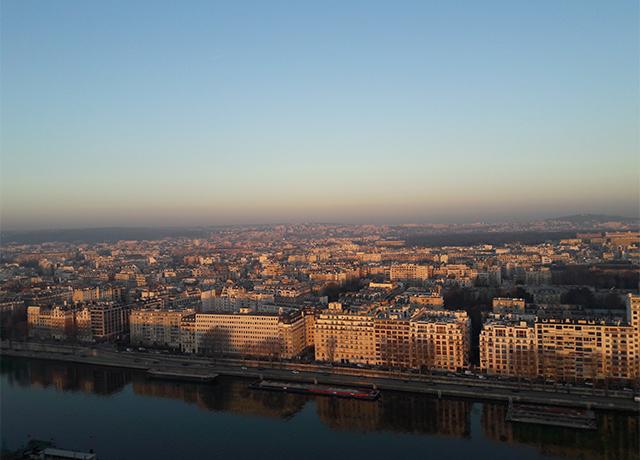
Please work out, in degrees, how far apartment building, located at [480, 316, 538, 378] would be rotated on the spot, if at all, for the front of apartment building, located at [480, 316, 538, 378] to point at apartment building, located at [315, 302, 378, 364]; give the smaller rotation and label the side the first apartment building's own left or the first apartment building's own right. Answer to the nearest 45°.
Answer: approximately 90° to the first apartment building's own right

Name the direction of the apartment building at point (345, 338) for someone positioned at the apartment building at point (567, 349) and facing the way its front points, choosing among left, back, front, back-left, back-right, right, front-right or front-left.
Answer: right

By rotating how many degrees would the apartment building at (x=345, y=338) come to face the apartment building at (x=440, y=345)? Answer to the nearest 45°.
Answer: approximately 45° to its left

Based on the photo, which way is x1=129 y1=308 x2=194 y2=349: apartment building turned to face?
toward the camera

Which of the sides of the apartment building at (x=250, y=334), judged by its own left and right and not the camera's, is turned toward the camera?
front

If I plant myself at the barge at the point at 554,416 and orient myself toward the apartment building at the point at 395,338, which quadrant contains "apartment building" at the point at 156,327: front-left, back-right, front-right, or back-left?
front-left

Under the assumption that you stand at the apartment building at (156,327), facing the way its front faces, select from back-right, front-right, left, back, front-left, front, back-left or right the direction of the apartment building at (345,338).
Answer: front-left

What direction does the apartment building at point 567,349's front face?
toward the camera

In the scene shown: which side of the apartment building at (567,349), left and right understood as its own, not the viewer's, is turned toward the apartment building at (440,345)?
right

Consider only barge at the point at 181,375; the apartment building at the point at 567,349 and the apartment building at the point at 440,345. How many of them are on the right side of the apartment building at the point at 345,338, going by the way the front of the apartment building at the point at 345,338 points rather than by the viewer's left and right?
1

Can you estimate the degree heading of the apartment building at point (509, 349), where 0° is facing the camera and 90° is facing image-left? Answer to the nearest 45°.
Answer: approximately 0°

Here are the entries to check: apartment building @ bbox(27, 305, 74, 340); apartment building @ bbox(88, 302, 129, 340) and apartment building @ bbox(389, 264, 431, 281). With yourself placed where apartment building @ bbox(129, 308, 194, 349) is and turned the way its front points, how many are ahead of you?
0

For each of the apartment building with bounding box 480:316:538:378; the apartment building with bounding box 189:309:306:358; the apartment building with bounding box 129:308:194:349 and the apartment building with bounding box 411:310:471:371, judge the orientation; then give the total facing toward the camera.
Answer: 4
